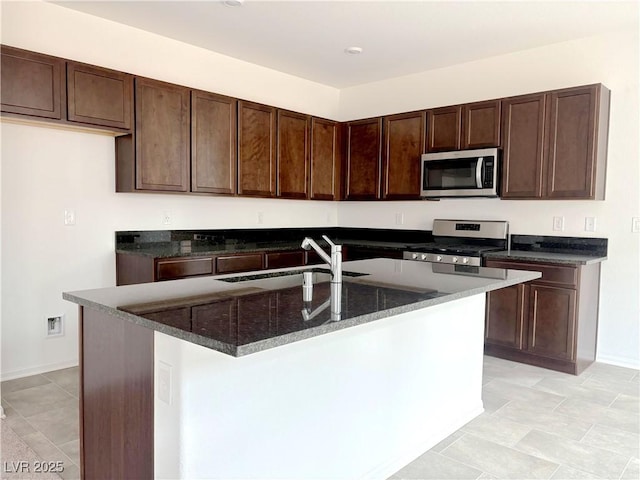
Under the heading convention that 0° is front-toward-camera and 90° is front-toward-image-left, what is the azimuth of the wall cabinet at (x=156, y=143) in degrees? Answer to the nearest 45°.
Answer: approximately 315°

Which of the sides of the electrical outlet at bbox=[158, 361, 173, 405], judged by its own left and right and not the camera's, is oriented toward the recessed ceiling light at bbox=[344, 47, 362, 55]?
back

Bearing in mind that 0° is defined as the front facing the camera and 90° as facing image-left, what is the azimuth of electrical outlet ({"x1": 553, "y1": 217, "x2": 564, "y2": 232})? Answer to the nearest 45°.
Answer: approximately 0°

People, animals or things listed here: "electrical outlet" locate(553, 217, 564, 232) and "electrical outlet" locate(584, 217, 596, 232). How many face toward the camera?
2

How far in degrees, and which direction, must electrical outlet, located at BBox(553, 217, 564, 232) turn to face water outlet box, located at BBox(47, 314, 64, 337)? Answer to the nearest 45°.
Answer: approximately 45° to its right

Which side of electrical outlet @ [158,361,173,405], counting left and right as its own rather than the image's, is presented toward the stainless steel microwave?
back

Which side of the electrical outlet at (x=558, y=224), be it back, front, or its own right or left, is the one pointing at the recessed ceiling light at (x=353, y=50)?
right

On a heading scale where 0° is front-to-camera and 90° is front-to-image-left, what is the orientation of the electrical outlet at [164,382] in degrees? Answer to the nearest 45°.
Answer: approximately 45°

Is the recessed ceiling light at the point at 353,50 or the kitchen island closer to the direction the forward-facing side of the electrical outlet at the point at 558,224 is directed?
the kitchen island

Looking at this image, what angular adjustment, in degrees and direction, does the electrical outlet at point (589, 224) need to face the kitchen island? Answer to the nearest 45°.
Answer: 0° — it already faces it
